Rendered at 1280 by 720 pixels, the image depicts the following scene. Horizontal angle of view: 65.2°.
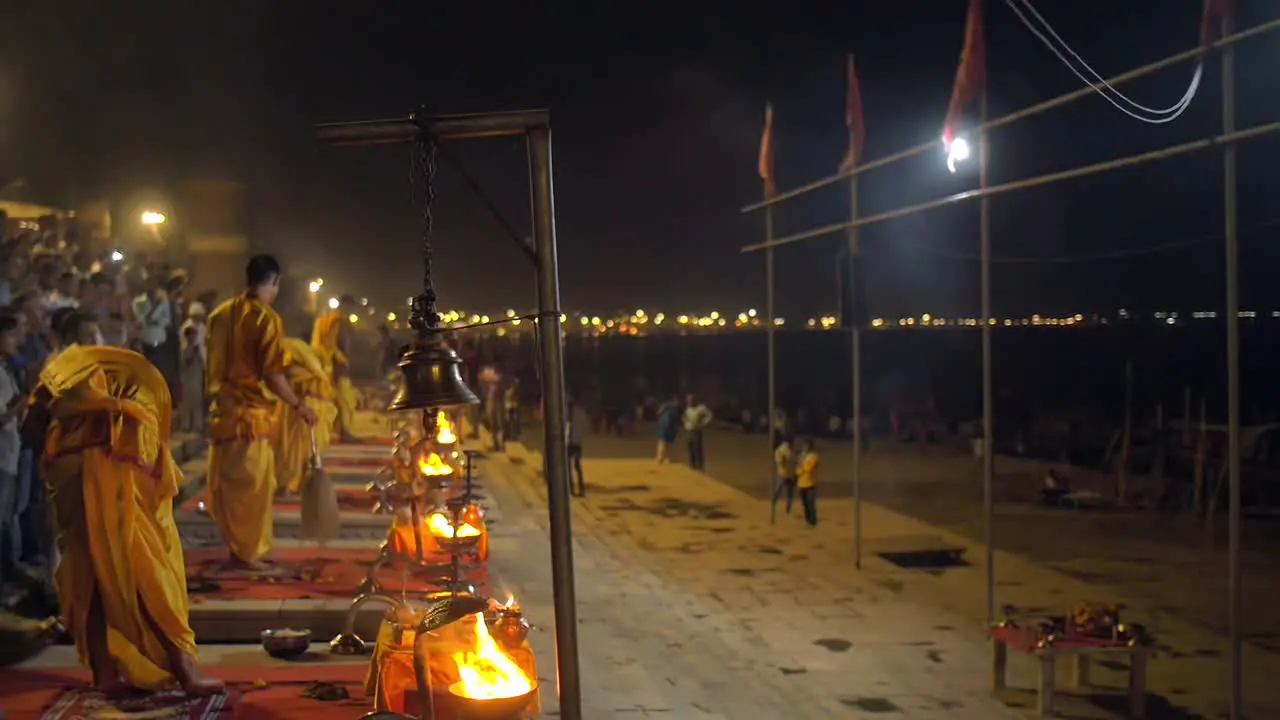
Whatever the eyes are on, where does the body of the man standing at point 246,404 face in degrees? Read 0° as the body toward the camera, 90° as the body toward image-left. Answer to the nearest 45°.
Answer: approximately 225°

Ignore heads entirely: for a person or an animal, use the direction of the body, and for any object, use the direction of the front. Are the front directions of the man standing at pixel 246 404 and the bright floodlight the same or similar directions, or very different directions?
very different directions

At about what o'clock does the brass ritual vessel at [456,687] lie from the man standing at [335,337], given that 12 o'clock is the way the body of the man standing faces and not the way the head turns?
The brass ritual vessel is roughly at 3 o'clock from the man standing.

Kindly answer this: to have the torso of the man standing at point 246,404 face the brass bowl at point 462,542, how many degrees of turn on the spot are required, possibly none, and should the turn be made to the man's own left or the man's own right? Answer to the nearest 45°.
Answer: approximately 90° to the man's own right

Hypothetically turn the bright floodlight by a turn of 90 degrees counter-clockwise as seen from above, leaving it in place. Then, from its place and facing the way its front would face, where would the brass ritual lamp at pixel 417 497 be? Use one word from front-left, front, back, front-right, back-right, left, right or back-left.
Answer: back-right

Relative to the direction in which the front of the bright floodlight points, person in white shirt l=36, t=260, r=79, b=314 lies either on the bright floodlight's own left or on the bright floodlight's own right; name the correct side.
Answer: on the bright floodlight's own right

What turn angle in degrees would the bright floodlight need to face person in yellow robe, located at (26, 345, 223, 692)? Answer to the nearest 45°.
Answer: approximately 45° to its right

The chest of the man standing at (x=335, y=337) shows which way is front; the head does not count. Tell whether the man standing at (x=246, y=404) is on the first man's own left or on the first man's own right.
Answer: on the first man's own right

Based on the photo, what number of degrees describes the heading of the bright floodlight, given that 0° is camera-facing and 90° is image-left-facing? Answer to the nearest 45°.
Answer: approximately 0°

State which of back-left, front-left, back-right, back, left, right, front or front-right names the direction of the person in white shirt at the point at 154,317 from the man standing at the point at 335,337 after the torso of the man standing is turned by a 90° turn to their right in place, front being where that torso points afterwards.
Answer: front-right

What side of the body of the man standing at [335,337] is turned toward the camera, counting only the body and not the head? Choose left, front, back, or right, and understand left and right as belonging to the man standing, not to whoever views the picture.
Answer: right

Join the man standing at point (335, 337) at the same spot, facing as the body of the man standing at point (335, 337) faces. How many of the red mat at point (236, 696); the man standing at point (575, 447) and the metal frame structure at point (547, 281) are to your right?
2
